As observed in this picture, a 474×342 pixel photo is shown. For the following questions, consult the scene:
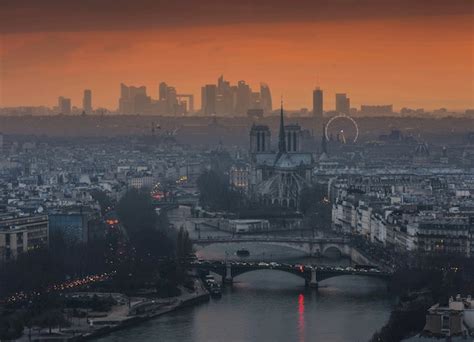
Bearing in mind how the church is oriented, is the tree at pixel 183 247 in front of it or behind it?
behind

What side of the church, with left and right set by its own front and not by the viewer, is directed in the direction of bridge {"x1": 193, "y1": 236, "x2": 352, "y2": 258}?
back

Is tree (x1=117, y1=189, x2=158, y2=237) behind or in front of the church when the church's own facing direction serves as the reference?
behind

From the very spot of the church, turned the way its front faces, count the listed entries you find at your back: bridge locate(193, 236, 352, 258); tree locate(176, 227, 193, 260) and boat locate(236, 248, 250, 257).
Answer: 3

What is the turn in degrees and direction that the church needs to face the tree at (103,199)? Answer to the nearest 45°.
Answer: approximately 135° to its left

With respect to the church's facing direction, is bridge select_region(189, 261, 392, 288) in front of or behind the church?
behind

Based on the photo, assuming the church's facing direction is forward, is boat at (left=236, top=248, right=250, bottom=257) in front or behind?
behind

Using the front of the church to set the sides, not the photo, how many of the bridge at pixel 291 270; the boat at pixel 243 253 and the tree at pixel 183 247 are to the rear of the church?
3

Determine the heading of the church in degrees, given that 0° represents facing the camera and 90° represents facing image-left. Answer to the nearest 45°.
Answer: approximately 180°

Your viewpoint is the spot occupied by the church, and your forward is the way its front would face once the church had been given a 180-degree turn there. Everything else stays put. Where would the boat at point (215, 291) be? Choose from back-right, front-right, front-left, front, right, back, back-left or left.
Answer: front
